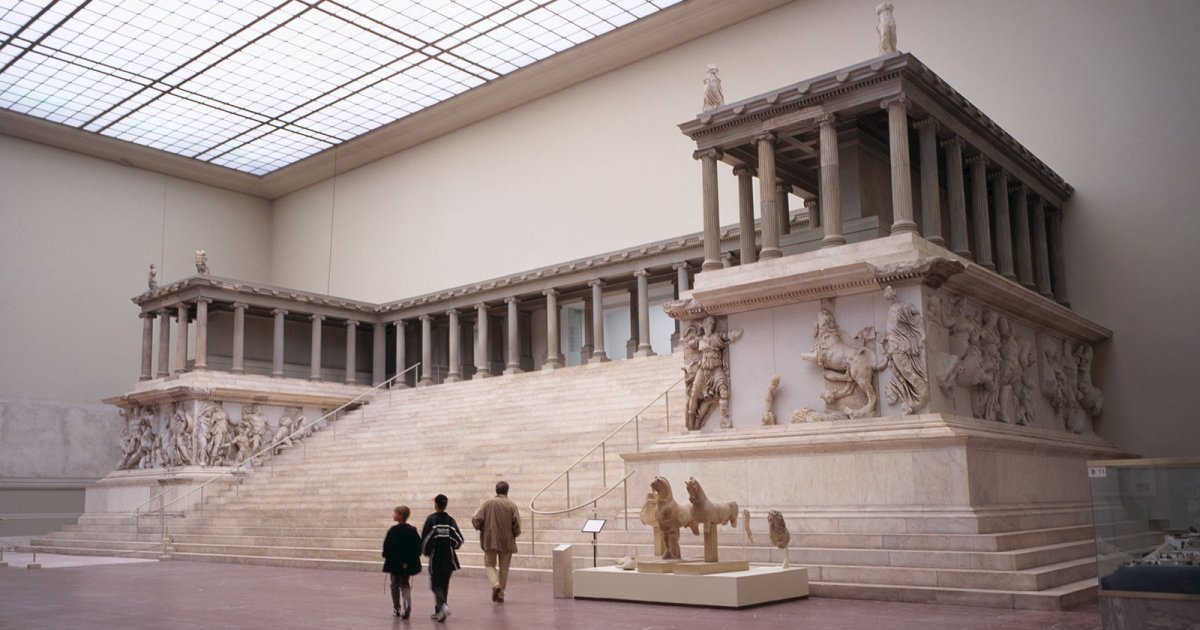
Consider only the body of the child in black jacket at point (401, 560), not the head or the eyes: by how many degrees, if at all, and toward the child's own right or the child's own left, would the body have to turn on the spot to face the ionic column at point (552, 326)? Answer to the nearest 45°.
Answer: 0° — they already face it

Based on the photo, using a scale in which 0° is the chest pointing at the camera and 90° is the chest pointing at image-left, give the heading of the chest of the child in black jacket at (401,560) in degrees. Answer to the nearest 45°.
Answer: approximately 180°

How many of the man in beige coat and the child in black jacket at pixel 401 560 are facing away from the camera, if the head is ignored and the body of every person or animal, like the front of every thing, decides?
2

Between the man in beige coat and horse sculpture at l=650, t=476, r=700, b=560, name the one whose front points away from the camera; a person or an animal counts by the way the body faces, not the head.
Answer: the man in beige coat

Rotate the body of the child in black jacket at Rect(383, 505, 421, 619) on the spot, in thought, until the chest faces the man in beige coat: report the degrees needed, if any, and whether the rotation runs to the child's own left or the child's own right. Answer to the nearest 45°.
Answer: approximately 45° to the child's own right

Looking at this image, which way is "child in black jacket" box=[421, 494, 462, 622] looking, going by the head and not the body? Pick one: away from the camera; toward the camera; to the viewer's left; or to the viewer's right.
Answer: away from the camera

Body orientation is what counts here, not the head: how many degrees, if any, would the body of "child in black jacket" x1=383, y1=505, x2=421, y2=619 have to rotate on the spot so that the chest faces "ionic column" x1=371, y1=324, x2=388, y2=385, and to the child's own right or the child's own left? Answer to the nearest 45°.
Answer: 0° — they already face it

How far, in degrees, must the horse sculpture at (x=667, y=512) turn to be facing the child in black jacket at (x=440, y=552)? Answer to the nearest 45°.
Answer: approximately 45° to its right

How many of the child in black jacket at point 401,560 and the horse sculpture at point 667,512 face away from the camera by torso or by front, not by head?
1

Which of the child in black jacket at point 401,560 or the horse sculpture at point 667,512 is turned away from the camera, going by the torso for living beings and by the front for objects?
the child in black jacket

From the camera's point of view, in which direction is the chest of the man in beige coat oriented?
away from the camera

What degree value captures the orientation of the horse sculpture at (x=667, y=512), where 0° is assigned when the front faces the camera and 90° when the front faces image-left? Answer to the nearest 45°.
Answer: approximately 45°

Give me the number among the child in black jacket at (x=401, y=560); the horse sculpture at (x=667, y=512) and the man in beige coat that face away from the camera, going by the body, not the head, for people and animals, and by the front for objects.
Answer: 2

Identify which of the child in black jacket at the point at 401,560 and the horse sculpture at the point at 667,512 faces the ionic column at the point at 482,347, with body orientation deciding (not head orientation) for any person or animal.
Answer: the child in black jacket
